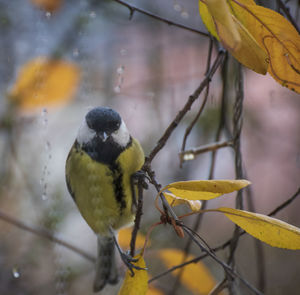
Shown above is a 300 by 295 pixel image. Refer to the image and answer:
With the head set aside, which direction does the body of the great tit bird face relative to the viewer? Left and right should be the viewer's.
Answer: facing the viewer

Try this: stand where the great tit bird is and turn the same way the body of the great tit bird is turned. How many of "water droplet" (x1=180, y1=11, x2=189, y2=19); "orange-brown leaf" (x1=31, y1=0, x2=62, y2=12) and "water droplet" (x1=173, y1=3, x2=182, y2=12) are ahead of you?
0
